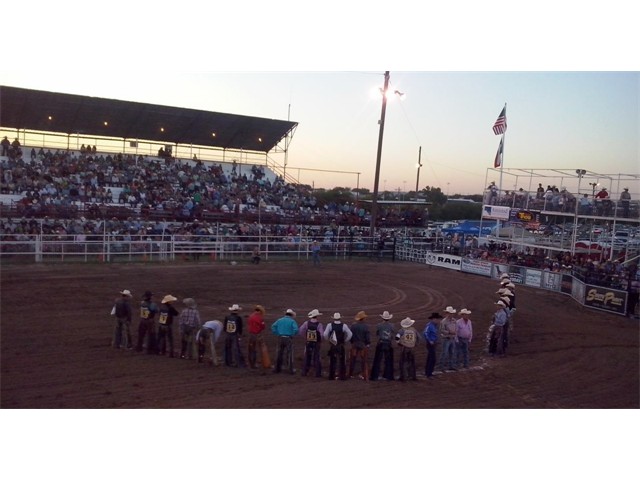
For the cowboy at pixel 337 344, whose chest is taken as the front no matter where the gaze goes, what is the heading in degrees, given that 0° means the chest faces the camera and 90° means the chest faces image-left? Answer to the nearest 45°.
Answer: approximately 180°

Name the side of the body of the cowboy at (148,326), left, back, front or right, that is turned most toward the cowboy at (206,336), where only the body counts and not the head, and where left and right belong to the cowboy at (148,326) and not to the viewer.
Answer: right

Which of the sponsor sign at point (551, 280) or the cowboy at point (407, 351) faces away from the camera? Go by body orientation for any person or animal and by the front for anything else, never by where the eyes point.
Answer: the cowboy

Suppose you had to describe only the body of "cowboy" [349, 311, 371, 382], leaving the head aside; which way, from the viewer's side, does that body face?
away from the camera

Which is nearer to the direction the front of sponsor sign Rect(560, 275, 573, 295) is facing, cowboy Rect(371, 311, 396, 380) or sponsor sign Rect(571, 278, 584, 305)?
the cowboy

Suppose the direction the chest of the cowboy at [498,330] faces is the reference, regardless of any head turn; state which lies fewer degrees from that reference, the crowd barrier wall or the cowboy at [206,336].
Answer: the cowboy

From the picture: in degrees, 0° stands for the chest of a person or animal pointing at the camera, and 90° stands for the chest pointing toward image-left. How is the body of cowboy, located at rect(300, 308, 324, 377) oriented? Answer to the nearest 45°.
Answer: approximately 180°

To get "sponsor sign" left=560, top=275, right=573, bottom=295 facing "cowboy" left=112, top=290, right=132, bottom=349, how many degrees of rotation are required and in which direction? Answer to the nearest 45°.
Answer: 0° — it already faces them

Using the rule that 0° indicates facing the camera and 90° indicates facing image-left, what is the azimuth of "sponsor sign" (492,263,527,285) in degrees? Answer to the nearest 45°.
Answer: approximately 45°

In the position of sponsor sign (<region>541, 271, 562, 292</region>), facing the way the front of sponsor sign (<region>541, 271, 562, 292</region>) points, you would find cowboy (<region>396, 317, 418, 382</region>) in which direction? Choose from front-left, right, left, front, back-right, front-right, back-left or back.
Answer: front-left

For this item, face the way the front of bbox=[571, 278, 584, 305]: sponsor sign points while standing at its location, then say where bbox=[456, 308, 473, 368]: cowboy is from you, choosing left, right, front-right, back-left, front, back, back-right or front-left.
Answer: front-left

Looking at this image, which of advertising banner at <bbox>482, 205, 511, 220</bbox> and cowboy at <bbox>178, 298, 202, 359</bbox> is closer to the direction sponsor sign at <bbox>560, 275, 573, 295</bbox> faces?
the cowboy

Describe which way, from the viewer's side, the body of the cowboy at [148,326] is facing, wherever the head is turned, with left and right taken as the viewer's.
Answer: facing away from the viewer and to the right of the viewer

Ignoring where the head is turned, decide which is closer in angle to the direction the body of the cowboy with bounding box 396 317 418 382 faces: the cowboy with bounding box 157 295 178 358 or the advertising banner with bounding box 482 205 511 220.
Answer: the advertising banner
